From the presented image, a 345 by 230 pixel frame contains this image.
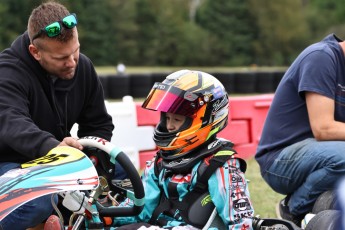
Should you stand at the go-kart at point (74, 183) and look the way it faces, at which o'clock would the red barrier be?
The red barrier is roughly at 5 o'clock from the go-kart.

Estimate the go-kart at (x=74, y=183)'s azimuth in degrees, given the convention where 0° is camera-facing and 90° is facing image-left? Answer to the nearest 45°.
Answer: approximately 45°
